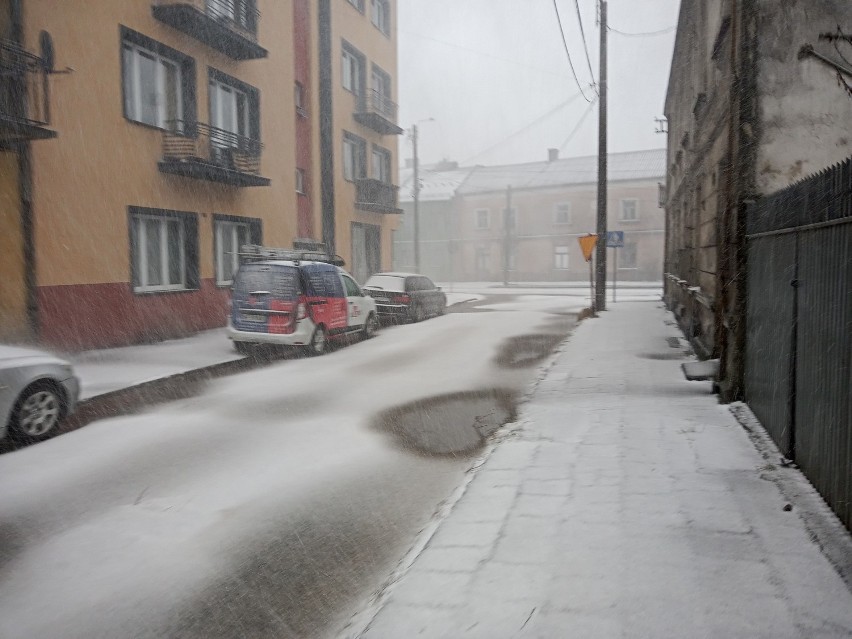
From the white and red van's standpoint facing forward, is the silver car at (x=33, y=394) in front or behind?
behind

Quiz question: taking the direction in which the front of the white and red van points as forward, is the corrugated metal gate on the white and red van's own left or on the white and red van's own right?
on the white and red van's own right

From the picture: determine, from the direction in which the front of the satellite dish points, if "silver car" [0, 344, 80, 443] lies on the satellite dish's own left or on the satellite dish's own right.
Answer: on the satellite dish's own right

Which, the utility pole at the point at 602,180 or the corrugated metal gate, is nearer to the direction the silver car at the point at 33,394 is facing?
the utility pole

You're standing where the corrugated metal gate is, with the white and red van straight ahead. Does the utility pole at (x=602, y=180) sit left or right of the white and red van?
right

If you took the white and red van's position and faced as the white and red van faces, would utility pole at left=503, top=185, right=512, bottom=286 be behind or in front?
in front

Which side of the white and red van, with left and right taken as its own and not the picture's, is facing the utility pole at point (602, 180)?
front

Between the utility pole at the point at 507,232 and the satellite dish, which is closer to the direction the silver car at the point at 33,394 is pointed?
the utility pole

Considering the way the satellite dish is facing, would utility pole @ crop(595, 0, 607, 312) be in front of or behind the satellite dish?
in front

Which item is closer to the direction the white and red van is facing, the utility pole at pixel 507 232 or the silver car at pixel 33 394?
the utility pole

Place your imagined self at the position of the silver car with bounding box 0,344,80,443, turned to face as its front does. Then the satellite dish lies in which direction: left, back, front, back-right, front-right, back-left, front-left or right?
front-left

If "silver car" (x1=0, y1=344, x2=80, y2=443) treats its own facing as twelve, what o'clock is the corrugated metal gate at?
The corrugated metal gate is roughly at 3 o'clock from the silver car.

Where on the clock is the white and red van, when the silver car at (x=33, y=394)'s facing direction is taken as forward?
The white and red van is roughly at 12 o'clock from the silver car.

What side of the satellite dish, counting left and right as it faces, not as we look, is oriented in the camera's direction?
right

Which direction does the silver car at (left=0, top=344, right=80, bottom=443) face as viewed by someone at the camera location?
facing away from the viewer and to the right of the viewer
